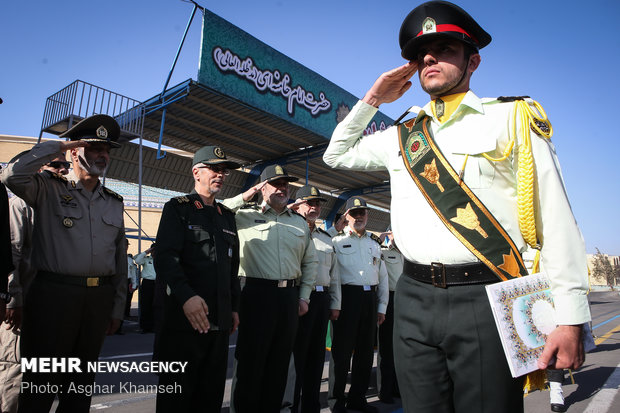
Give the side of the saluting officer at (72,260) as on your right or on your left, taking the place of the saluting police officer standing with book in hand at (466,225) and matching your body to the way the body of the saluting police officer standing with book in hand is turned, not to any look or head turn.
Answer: on your right

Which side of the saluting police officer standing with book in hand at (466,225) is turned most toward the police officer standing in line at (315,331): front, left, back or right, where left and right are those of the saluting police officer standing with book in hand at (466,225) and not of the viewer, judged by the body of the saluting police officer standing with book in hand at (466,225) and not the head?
right

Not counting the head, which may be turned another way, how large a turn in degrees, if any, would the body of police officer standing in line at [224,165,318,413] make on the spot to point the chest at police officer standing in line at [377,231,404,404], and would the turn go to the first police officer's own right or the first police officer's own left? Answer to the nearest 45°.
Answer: approximately 90° to the first police officer's own left

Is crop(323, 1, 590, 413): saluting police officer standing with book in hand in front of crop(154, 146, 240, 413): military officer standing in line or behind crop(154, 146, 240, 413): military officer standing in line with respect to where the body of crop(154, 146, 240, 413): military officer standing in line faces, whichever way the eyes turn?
in front

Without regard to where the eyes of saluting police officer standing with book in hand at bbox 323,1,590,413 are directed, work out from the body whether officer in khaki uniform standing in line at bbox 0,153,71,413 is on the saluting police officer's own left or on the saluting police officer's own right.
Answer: on the saluting police officer's own right

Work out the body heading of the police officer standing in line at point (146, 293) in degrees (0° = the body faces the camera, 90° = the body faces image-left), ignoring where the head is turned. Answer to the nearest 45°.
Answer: approximately 315°

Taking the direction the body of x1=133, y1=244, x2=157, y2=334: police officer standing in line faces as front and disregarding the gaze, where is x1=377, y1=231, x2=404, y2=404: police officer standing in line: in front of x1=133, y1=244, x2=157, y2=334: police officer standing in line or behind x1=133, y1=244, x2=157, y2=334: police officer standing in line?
in front

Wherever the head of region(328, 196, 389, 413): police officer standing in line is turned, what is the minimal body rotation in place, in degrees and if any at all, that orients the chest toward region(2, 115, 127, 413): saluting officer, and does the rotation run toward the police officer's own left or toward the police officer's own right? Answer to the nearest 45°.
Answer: approximately 45° to the police officer's own right

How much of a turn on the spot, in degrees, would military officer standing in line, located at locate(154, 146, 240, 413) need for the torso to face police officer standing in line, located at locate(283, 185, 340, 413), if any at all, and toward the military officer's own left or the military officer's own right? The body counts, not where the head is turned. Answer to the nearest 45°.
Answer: approximately 90° to the military officer's own left

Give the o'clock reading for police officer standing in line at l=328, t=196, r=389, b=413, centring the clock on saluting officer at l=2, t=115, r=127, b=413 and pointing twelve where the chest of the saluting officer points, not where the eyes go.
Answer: The police officer standing in line is roughly at 10 o'clock from the saluting officer.

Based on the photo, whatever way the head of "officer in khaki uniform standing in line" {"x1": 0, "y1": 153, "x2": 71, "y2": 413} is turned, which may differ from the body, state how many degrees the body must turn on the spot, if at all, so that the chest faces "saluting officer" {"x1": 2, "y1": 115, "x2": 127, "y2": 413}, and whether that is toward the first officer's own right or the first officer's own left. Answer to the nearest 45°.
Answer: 0° — they already face them
